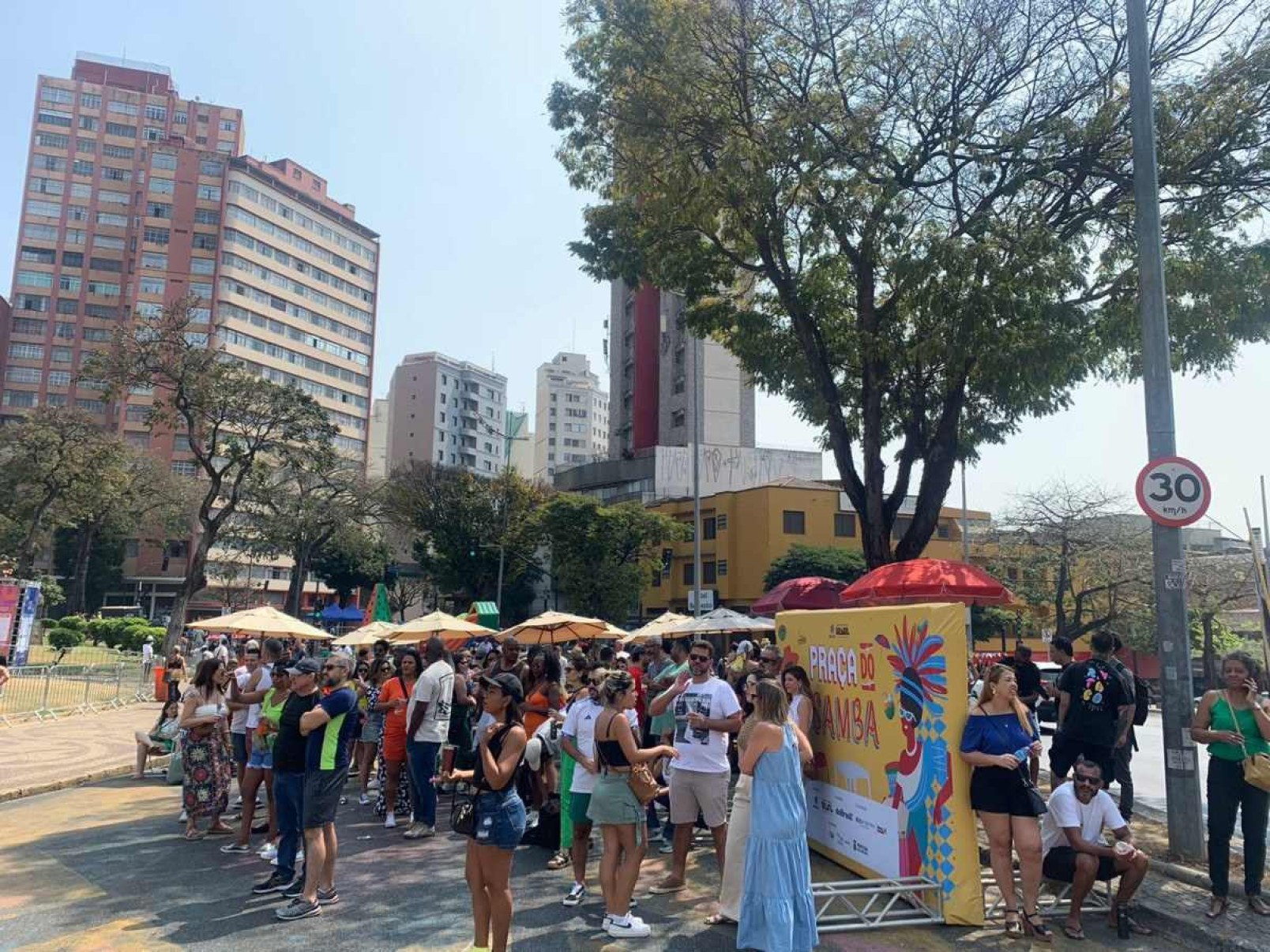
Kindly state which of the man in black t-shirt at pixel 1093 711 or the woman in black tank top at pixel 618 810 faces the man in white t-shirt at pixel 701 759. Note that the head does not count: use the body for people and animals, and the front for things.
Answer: the woman in black tank top

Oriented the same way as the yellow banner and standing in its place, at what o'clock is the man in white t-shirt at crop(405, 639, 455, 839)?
The man in white t-shirt is roughly at 2 o'clock from the yellow banner.

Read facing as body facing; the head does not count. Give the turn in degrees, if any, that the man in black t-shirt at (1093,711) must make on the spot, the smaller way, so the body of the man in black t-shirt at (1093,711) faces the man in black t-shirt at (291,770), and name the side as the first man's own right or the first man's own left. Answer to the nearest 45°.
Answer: approximately 135° to the first man's own left

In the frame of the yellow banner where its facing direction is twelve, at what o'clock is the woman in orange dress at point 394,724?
The woman in orange dress is roughly at 2 o'clock from the yellow banner.

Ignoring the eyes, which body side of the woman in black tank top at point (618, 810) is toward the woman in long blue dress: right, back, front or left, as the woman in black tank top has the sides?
right

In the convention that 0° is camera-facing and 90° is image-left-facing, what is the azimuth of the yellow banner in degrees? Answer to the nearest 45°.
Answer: approximately 45°

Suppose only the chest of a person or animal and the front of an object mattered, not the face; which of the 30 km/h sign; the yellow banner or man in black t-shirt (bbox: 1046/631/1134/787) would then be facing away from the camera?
the man in black t-shirt

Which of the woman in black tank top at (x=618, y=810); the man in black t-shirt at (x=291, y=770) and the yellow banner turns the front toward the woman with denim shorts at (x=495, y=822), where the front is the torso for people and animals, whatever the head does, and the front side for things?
the yellow banner

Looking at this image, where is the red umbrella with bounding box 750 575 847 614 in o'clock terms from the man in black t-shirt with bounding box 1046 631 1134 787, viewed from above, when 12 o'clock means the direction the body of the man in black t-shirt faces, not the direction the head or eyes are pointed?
The red umbrella is roughly at 11 o'clock from the man in black t-shirt.

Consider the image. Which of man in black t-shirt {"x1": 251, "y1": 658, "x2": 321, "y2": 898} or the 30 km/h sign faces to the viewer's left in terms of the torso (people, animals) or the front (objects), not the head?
the man in black t-shirt

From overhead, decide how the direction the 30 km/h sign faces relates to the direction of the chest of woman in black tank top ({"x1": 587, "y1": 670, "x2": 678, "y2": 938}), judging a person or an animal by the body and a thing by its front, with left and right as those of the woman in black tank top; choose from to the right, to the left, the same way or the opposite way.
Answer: the opposite way

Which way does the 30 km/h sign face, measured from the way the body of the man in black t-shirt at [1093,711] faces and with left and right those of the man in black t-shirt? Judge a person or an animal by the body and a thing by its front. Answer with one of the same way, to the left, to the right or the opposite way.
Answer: the opposite way

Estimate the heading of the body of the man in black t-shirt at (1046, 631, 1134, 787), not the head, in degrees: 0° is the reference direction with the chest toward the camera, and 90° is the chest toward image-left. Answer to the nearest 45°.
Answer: approximately 180°

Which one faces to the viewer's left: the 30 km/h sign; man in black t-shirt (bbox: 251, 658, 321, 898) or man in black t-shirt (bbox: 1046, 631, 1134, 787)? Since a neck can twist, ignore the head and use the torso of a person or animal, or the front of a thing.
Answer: man in black t-shirt (bbox: 251, 658, 321, 898)

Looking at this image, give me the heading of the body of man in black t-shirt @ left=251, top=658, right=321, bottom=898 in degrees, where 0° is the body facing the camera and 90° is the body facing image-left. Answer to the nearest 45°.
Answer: approximately 90°
